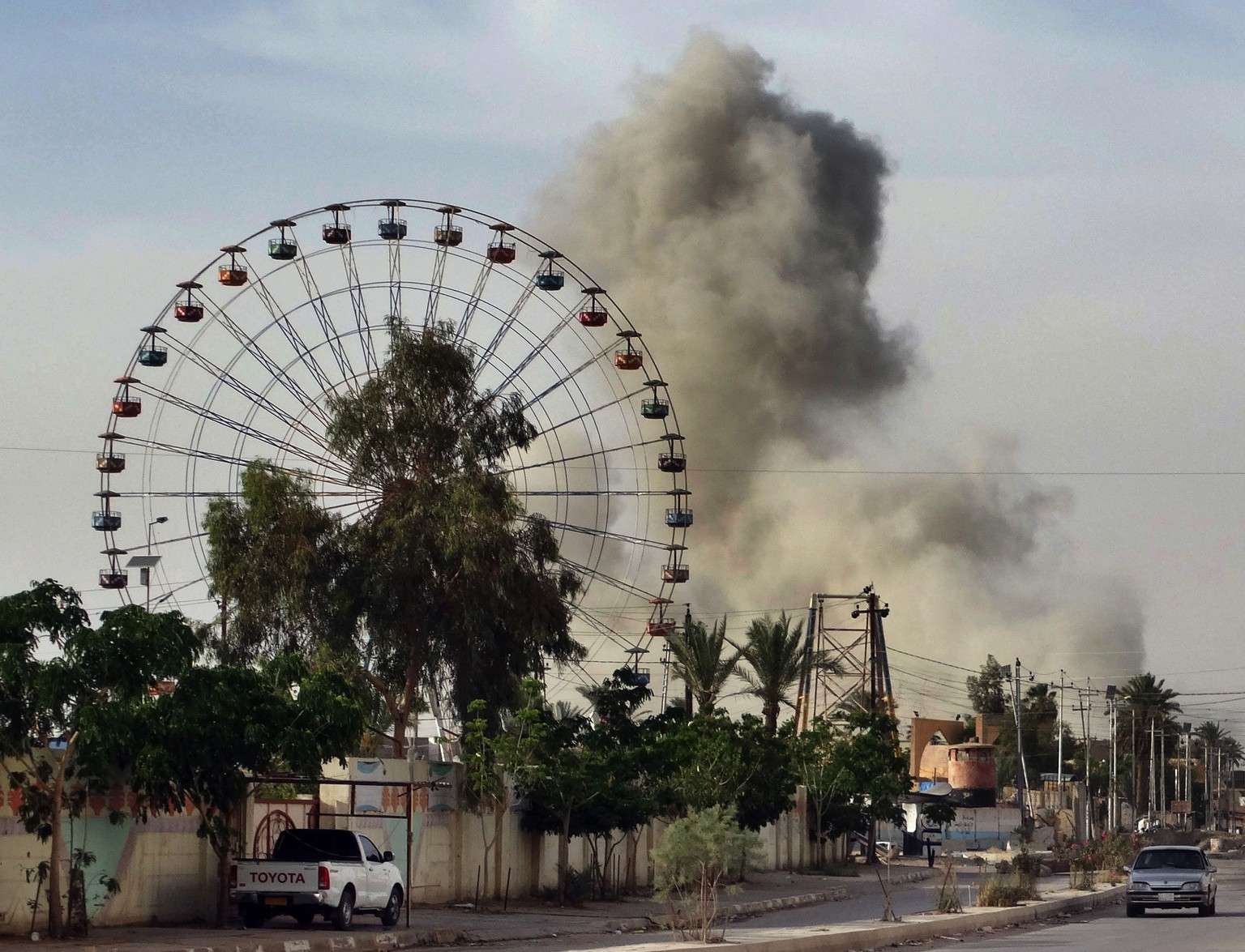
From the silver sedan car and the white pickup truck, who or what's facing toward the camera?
the silver sedan car

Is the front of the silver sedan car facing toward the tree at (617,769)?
no

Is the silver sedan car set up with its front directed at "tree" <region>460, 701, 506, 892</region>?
no

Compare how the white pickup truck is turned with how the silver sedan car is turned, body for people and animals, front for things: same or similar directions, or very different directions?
very different directions

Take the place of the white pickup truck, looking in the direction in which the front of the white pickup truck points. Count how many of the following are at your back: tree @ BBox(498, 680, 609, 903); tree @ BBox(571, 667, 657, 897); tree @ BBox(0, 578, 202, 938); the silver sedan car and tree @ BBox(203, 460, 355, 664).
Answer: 1

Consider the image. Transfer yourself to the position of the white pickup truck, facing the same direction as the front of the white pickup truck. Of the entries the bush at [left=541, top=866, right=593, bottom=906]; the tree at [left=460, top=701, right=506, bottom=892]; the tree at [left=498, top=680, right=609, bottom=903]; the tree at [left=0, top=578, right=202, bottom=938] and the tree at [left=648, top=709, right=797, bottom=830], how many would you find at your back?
1

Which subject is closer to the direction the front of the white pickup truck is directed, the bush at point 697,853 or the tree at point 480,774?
the tree

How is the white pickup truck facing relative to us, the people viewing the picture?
facing away from the viewer and to the right of the viewer

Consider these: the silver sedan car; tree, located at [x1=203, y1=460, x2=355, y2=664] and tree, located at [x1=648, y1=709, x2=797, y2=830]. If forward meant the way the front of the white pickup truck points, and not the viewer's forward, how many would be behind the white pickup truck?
0

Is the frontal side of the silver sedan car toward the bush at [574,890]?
no

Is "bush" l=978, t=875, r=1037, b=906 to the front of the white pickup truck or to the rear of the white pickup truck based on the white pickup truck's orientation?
to the front

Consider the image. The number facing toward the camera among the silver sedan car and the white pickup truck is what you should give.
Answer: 1

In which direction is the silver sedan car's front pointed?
toward the camera

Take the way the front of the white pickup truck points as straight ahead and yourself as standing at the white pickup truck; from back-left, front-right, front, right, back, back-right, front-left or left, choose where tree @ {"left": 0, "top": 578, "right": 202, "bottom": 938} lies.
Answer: back
